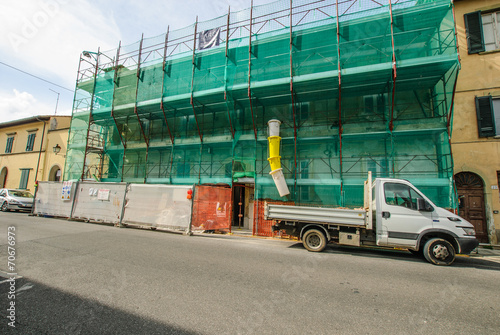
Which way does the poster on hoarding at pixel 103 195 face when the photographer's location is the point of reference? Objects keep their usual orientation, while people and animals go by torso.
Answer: facing the viewer

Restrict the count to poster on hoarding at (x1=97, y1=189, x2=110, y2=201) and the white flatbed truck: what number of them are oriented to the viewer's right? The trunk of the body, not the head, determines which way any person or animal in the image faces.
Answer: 1

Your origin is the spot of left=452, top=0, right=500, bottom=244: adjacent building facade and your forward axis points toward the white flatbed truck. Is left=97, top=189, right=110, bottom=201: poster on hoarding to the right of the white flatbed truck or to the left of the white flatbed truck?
right

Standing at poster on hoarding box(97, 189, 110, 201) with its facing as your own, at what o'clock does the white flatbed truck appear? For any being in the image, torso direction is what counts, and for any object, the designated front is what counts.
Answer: The white flatbed truck is roughly at 9 o'clock from the poster on hoarding.

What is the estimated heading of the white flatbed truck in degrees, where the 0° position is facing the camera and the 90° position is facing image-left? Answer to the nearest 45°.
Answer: approximately 270°

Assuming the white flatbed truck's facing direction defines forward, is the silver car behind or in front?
behind

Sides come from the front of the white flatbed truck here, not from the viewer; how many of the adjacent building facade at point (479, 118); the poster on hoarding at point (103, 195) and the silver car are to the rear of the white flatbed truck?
2

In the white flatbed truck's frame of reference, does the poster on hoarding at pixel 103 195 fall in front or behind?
behind

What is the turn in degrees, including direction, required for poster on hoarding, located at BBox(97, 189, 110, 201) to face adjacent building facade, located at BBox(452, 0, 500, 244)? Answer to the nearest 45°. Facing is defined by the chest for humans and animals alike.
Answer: approximately 45° to its left

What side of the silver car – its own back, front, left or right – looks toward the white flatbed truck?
front
